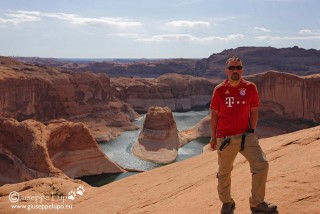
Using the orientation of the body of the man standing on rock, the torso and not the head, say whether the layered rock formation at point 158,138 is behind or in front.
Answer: behind

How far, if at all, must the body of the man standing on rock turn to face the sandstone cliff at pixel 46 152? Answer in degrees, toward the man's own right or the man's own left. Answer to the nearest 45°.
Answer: approximately 135° to the man's own right

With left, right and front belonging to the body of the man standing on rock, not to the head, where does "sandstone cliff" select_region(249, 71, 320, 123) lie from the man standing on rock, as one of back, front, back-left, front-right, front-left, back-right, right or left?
back

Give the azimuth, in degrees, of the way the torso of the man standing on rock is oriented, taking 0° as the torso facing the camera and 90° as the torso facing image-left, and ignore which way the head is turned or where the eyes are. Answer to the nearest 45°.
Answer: approximately 0°
